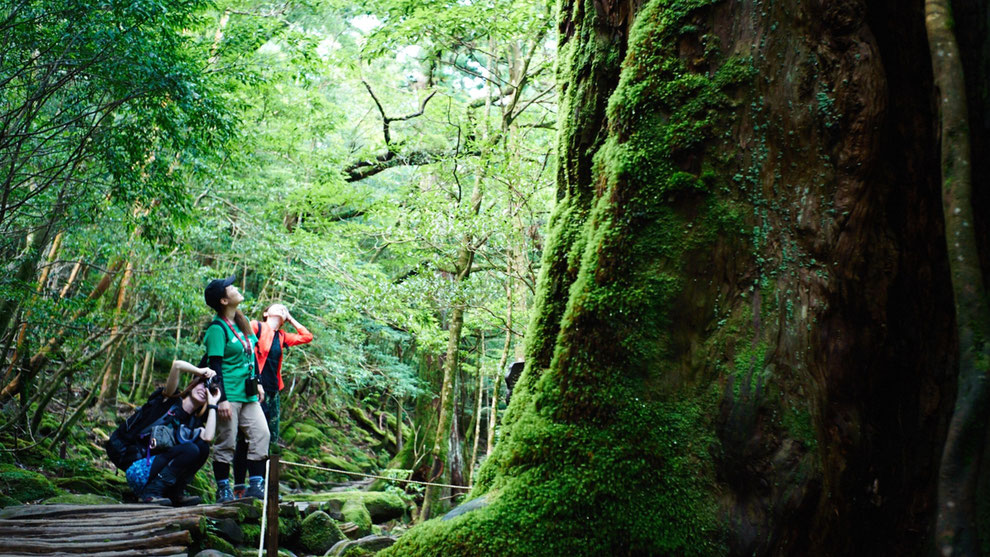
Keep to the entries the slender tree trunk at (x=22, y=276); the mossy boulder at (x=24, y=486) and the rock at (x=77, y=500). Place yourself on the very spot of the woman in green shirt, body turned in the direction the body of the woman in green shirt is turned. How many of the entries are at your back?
3

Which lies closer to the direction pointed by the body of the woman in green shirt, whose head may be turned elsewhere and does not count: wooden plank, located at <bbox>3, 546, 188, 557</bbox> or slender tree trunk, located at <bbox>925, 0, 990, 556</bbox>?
the slender tree trunk

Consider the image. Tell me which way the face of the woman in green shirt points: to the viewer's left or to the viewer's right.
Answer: to the viewer's right

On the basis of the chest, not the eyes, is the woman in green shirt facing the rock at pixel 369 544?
yes

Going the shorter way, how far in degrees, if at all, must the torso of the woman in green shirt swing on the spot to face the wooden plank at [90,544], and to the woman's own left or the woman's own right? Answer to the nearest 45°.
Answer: approximately 90° to the woman's own right

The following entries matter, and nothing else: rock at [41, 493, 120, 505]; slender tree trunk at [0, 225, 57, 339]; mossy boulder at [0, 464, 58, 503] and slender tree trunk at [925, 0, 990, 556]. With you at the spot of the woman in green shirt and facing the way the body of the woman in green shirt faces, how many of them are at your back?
3

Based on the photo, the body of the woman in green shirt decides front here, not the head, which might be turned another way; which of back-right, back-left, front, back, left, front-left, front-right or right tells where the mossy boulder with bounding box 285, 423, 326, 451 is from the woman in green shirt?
back-left

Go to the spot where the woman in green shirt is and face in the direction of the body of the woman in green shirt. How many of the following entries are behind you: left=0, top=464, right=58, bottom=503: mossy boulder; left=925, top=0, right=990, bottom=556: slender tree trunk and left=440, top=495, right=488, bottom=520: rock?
1

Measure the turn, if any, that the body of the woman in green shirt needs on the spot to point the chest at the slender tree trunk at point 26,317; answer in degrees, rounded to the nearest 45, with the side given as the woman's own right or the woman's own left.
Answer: approximately 180°
